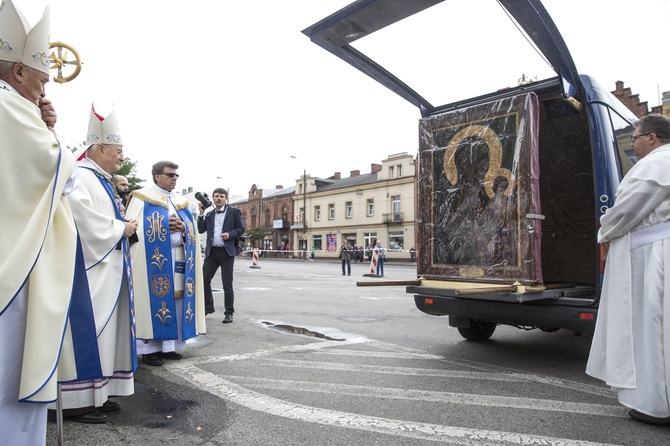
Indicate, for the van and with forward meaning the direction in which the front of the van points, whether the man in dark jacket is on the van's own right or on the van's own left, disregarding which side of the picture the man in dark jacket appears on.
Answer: on the van's own left

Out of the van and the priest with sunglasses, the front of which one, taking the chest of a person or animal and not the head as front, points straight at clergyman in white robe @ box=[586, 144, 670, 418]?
the priest with sunglasses

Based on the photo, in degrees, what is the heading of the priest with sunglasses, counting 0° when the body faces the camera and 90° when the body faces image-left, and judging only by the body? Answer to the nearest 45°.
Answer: approximately 315°

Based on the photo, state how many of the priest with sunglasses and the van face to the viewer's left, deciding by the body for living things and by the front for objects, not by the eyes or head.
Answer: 0

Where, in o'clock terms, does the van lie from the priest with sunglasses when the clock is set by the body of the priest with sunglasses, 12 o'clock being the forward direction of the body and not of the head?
The van is roughly at 11 o'clock from the priest with sunglasses.

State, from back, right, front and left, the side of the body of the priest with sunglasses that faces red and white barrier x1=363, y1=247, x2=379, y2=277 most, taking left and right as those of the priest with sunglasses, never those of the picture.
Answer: left

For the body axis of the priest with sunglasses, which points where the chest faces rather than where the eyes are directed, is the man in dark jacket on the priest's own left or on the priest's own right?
on the priest's own left

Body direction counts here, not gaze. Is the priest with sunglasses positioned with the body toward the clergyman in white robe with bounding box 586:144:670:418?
yes

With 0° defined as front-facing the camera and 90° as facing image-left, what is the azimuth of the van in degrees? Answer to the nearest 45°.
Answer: approximately 225°
